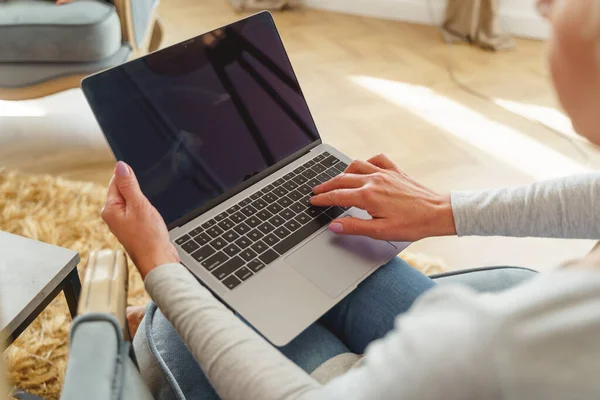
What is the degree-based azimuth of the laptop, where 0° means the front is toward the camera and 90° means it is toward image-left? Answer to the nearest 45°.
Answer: approximately 315°

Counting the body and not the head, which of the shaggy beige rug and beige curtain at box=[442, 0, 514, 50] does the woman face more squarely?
the shaggy beige rug

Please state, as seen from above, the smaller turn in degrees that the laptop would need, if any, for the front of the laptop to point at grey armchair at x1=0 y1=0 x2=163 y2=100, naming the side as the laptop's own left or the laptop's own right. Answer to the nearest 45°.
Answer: approximately 135° to the laptop's own left

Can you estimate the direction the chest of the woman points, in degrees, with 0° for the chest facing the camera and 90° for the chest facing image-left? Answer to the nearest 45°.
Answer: approximately 135°

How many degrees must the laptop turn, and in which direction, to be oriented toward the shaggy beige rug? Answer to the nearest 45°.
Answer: approximately 180°

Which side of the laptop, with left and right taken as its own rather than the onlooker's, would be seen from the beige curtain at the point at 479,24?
left
